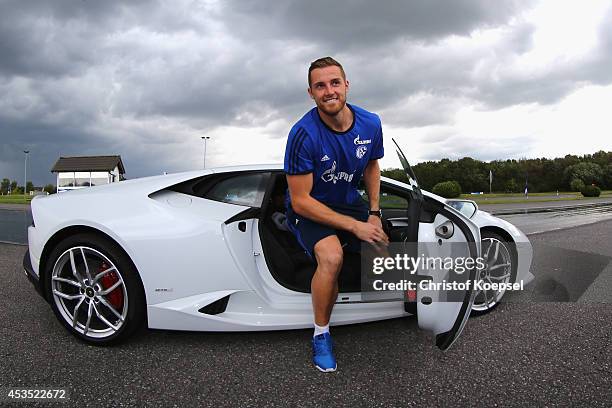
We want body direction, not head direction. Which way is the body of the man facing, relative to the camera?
toward the camera

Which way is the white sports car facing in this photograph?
to the viewer's right
